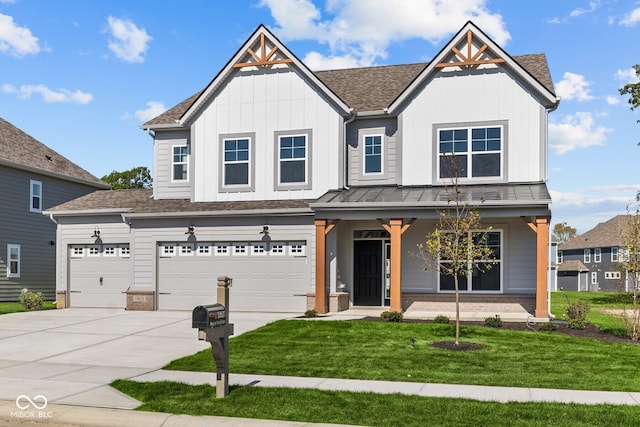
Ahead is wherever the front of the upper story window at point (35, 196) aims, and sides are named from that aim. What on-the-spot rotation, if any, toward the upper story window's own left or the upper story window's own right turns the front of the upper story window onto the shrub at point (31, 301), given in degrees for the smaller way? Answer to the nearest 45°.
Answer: approximately 45° to the upper story window's own right

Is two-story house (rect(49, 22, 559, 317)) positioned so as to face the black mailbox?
yes

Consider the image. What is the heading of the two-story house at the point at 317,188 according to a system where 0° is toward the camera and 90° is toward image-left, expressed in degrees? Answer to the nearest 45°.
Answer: approximately 0°

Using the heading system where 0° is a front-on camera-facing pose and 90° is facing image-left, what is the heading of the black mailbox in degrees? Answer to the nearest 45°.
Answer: approximately 45°
